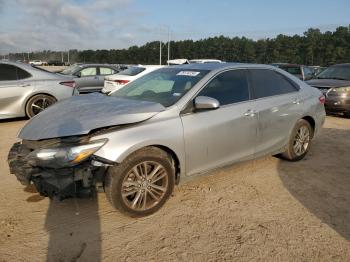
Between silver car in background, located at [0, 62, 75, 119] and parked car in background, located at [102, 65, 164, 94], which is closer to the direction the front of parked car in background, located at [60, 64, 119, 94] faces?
the silver car in background

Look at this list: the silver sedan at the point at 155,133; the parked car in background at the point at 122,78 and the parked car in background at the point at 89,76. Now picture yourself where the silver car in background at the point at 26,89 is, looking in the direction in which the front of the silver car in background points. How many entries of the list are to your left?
1

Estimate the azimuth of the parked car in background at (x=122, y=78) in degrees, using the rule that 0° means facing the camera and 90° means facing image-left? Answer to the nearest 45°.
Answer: approximately 225°

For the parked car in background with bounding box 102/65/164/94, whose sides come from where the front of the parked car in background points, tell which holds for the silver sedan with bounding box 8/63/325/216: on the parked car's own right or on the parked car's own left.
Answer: on the parked car's own right

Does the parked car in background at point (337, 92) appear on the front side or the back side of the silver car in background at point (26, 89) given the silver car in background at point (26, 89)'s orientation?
on the back side

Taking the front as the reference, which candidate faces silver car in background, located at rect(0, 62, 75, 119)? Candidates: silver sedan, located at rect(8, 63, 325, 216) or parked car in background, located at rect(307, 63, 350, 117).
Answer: the parked car in background

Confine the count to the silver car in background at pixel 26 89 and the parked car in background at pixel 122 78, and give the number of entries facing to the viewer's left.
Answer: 1

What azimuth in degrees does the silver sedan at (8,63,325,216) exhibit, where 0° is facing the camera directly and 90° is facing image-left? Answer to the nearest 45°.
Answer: approximately 45°

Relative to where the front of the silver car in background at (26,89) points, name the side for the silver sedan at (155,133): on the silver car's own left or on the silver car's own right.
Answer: on the silver car's own left

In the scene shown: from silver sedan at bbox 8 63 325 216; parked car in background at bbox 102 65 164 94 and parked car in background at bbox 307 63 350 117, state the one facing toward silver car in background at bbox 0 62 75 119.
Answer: parked car in background at bbox 307 63 350 117

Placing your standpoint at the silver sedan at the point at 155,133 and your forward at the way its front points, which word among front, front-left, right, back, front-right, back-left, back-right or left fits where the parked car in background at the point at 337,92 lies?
back

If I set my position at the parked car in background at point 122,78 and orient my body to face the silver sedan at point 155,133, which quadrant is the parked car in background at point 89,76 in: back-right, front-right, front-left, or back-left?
back-right

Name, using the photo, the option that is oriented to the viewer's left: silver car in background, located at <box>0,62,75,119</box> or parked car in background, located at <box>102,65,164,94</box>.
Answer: the silver car in background

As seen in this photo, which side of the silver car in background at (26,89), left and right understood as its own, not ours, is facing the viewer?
left

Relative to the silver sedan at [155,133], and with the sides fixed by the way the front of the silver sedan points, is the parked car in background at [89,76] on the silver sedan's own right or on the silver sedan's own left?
on the silver sedan's own right

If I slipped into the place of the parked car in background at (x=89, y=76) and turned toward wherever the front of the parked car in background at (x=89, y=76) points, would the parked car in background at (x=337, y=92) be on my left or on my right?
on my left
